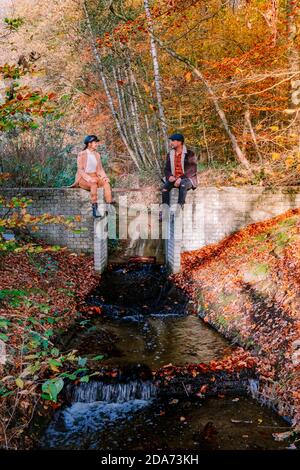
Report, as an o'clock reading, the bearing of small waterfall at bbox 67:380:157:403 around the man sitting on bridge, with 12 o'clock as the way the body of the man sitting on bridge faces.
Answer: The small waterfall is roughly at 11 o'clock from the man sitting on bridge.

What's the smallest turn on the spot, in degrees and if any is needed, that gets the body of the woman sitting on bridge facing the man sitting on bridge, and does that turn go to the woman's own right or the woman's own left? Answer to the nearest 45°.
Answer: approximately 45° to the woman's own left

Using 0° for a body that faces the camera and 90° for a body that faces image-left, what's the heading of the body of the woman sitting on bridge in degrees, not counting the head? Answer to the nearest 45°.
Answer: approximately 315°

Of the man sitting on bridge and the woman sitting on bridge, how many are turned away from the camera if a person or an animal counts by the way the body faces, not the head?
0

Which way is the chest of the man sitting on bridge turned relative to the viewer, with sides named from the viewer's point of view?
facing the viewer and to the left of the viewer

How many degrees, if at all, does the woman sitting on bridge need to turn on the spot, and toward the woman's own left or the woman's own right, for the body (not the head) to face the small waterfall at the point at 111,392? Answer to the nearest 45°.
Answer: approximately 45° to the woman's own right
